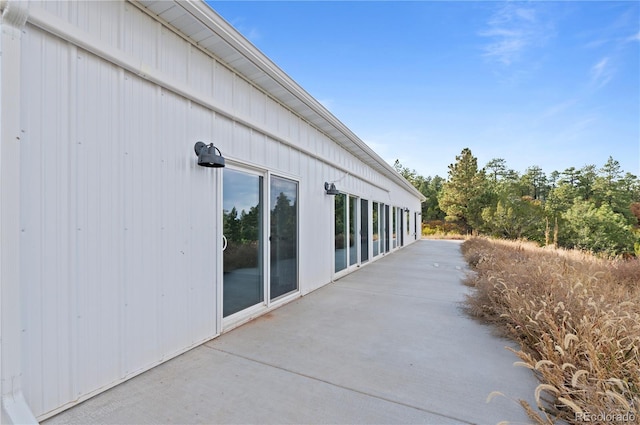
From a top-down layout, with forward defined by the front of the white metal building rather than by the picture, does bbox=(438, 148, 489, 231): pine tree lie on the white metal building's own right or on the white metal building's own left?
on the white metal building's own left

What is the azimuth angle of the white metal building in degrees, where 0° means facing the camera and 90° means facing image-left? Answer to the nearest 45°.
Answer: approximately 315°

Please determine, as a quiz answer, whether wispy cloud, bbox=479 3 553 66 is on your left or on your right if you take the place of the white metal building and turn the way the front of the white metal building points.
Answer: on your left

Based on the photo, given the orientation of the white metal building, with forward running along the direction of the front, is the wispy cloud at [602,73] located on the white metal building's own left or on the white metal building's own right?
on the white metal building's own left
